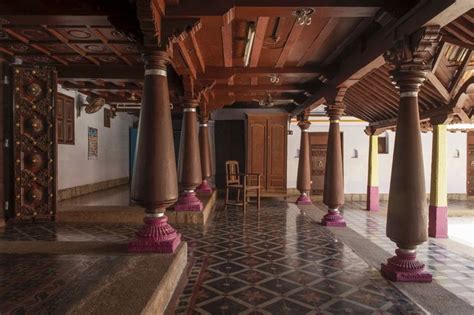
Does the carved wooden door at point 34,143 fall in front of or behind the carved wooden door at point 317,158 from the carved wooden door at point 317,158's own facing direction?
in front

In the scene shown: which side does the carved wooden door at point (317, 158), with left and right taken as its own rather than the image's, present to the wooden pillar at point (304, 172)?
front

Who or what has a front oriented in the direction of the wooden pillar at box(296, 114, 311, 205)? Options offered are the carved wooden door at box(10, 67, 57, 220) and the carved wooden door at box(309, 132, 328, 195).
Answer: the carved wooden door at box(309, 132, 328, 195)

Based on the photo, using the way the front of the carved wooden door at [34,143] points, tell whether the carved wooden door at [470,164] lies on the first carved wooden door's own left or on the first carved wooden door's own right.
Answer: on the first carved wooden door's own left

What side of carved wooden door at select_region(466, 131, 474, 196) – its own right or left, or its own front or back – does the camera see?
front

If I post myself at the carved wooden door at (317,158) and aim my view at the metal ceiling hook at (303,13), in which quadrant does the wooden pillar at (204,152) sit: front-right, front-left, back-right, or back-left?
front-right

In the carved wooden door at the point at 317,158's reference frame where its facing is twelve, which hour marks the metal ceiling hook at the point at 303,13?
The metal ceiling hook is roughly at 12 o'clock from the carved wooden door.

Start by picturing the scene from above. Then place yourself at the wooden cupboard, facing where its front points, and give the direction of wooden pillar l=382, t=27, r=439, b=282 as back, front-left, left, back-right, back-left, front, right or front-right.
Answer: front

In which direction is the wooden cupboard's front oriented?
toward the camera

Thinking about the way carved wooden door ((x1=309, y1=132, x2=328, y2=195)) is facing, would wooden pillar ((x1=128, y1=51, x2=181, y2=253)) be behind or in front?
in front

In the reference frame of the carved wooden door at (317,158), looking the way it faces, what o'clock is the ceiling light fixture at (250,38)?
The ceiling light fixture is roughly at 12 o'clock from the carved wooden door.

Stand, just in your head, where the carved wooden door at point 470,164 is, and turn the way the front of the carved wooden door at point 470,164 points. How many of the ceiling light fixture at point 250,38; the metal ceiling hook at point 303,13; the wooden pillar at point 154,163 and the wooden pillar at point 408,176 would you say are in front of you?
4

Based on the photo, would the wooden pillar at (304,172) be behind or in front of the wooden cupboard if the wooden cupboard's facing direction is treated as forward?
in front

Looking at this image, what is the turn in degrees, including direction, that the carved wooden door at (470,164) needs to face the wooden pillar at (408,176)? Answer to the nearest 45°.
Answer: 0° — it already faces it
